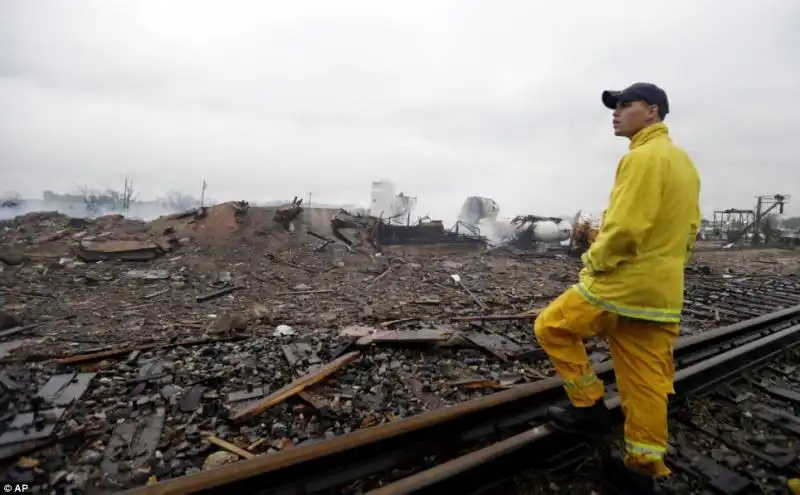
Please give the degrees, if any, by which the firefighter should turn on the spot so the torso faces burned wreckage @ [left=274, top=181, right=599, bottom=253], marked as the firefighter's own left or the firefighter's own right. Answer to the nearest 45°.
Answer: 0° — they already face it

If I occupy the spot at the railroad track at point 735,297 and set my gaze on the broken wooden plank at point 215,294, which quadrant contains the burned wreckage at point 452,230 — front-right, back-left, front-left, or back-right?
front-right

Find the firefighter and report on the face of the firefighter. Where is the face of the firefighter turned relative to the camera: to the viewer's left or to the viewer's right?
to the viewer's left

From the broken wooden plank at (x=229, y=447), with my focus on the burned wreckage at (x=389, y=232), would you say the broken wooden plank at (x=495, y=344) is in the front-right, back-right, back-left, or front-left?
front-right

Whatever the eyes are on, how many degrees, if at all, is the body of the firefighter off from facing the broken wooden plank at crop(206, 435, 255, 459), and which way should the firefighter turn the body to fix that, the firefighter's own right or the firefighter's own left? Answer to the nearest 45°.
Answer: approximately 45° to the firefighter's own left

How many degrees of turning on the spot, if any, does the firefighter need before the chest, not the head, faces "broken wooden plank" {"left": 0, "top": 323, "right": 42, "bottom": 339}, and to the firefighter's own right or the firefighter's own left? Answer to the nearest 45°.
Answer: approximately 45° to the firefighter's own left

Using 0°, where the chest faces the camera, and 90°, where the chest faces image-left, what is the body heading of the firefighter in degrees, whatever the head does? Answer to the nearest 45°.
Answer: approximately 135°

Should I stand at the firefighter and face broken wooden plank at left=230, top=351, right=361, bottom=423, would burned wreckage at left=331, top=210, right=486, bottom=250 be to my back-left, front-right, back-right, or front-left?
front-right

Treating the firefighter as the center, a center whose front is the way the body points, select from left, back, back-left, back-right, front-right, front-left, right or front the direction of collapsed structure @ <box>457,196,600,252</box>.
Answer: front-right

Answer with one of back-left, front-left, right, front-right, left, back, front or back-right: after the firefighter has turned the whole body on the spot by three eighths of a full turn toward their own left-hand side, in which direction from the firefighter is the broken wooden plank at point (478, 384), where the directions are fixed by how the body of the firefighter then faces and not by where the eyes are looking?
back-right

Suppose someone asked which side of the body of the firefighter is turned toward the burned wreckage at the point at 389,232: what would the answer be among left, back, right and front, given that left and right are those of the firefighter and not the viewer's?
front
